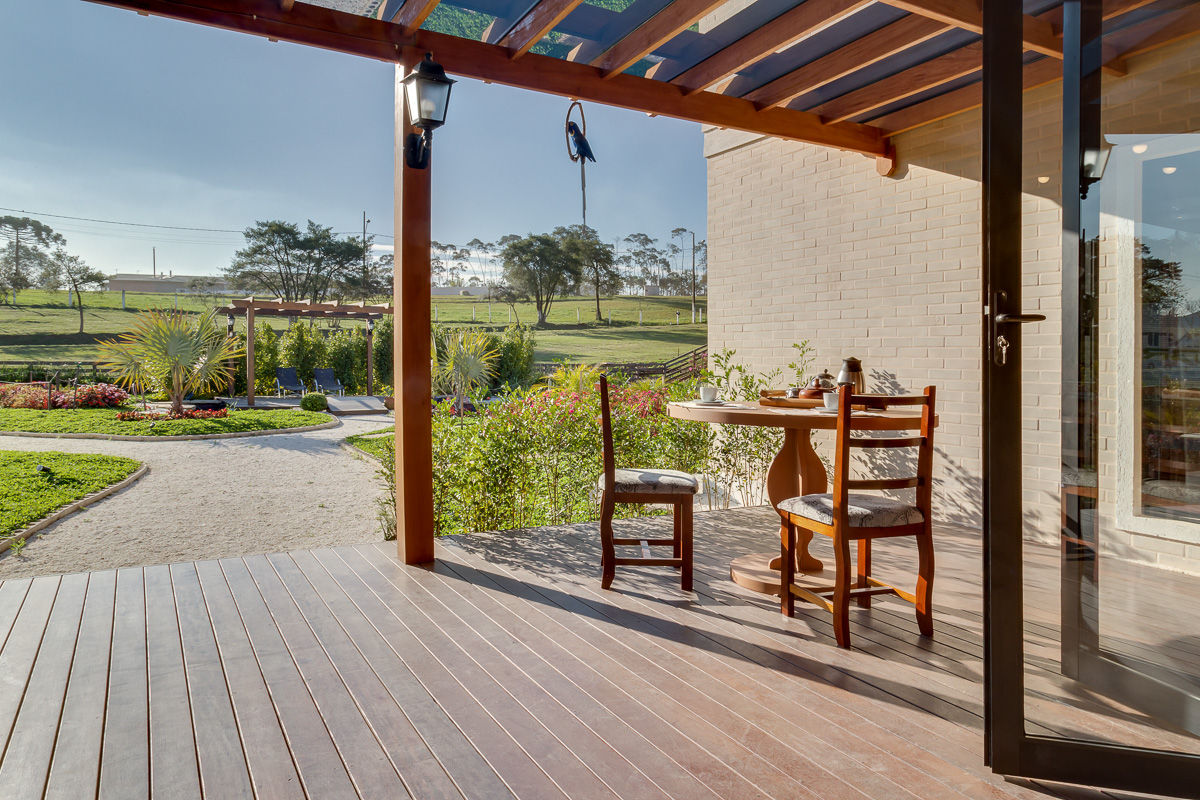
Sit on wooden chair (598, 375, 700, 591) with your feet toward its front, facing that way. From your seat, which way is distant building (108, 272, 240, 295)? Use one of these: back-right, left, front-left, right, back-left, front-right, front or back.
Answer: back-left

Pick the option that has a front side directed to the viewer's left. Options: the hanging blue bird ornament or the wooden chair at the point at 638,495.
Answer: the hanging blue bird ornament

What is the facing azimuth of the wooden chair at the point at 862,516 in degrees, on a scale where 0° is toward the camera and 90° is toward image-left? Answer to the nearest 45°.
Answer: approximately 135°

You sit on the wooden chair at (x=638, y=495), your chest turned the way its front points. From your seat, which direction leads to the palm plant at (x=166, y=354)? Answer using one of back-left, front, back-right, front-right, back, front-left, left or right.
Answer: back-left

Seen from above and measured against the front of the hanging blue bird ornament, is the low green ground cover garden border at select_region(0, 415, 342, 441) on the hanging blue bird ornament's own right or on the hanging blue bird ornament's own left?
on the hanging blue bird ornament's own right

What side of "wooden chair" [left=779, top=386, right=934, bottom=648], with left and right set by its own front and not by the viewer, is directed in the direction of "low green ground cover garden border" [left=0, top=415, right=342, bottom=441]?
front

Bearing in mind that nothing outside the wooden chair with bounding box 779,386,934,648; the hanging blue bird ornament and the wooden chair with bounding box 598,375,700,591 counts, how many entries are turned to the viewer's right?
1

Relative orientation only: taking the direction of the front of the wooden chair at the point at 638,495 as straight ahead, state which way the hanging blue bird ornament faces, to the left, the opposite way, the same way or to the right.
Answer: the opposite way

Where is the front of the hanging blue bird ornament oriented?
to the viewer's left

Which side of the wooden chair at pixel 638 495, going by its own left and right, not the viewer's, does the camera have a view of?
right

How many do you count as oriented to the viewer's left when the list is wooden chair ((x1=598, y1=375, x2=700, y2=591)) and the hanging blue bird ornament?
1

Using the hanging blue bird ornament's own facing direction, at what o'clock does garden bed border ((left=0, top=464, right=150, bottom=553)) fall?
The garden bed border is roughly at 1 o'clock from the hanging blue bird ornament.
